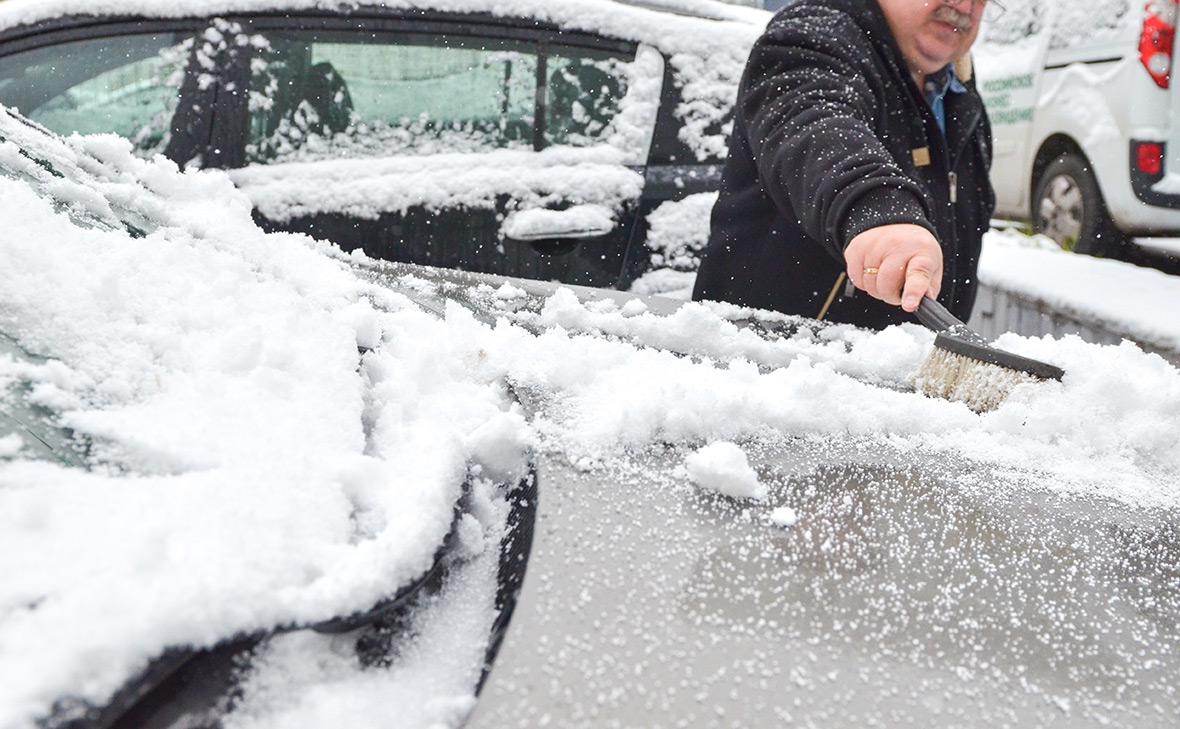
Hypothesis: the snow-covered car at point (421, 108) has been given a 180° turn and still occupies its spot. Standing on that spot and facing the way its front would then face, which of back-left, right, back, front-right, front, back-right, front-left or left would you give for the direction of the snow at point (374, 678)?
right

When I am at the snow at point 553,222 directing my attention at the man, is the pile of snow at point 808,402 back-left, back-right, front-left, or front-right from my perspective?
front-right

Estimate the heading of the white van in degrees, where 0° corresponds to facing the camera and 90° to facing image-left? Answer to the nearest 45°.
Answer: approximately 135°

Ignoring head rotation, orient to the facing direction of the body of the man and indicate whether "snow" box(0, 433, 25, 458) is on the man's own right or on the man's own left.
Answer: on the man's own right

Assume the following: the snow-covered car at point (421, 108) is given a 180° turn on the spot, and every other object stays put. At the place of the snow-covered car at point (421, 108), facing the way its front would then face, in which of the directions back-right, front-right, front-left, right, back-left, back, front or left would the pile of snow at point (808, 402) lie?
right

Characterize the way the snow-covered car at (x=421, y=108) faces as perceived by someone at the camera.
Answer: facing to the left of the viewer

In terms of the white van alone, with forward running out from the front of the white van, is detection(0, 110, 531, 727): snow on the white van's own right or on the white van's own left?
on the white van's own left
